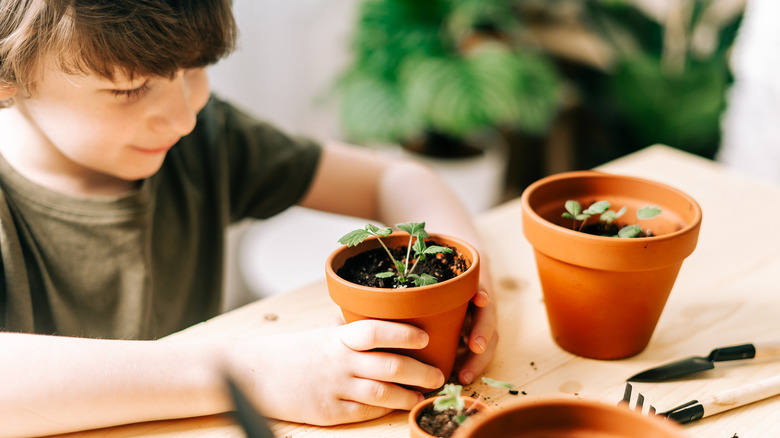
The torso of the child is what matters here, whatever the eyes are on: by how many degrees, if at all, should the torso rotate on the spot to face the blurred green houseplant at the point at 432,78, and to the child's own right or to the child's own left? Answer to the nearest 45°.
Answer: approximately 90° to the child's own left

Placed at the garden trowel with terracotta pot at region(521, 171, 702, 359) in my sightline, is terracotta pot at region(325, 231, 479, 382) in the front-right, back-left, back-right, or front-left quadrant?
front-left

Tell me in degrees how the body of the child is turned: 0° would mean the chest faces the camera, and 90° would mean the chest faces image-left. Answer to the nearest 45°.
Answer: approximately 315°

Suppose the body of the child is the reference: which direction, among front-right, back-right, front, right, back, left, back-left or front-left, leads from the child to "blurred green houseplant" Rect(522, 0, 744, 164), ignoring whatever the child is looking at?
left

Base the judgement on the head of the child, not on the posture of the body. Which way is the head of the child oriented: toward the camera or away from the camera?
toward the camera
